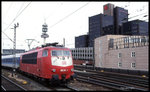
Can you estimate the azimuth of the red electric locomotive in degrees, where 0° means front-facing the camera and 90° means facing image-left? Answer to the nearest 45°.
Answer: approximately 315°

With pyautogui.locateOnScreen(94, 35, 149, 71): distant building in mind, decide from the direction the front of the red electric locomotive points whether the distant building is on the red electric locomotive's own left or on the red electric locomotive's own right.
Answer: on the red electric locomotive's own left
